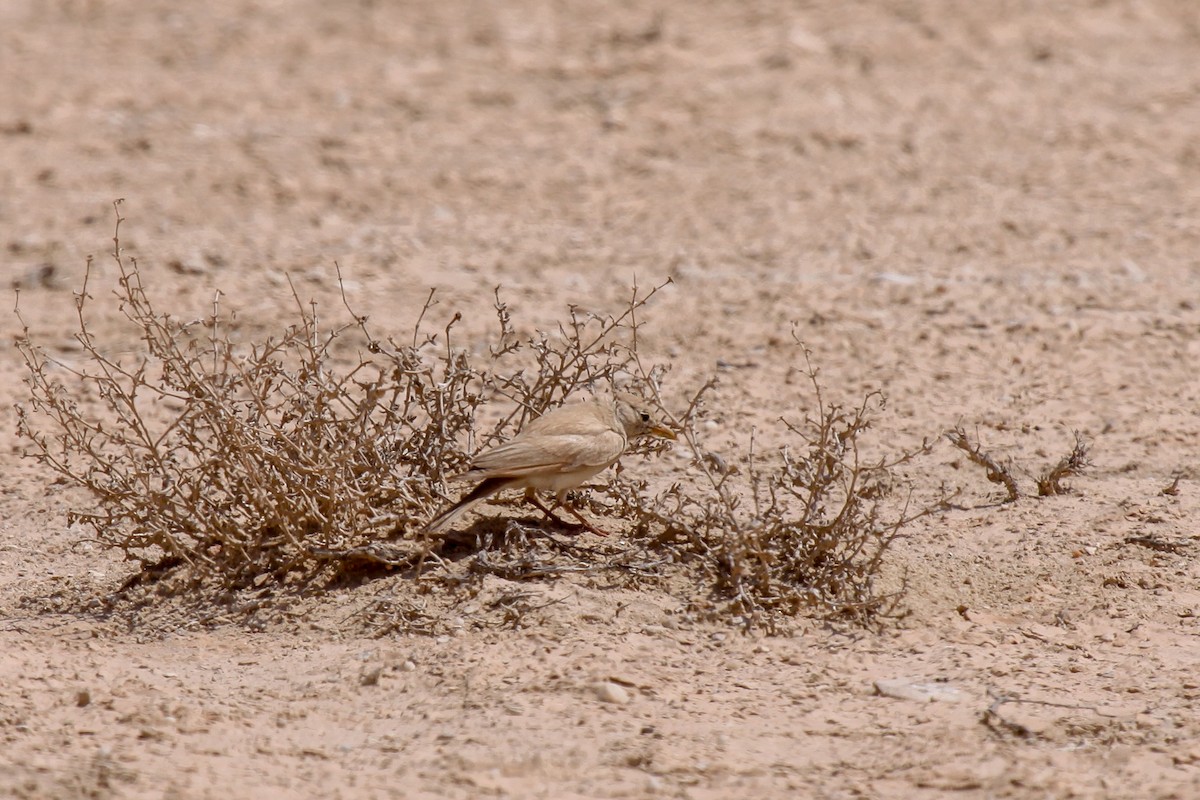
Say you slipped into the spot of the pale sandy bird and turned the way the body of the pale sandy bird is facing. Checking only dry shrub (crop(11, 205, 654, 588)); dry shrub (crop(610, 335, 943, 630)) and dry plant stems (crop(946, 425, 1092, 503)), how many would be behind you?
1

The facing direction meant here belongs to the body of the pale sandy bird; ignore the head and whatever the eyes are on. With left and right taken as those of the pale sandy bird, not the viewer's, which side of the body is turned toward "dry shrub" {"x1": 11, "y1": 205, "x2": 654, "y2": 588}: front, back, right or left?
back

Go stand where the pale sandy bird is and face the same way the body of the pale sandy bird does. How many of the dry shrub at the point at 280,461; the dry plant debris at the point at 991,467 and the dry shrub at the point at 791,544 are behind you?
1

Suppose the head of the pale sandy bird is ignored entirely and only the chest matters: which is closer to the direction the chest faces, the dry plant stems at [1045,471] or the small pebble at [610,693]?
the dry plant stems

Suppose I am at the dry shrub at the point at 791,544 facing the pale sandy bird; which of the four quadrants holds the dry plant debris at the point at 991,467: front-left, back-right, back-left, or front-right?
back-right

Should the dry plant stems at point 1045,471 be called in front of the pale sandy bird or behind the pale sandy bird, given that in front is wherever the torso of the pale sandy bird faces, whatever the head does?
in front

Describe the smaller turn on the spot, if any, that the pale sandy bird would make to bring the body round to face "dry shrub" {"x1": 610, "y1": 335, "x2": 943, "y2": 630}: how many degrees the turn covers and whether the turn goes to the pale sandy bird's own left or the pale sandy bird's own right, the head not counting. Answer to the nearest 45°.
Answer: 0° — it already faces it

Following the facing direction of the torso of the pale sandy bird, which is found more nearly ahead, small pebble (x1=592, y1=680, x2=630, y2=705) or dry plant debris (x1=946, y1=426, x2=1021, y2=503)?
the dry plant debris

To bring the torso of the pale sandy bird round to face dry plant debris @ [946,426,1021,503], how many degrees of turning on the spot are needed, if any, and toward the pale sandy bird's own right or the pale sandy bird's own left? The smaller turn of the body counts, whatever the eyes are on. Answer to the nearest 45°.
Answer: approximately 45° to the pale sandy bird's own left

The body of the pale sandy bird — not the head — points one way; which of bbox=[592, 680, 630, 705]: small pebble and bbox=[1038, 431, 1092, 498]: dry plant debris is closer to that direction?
the dry plant debris

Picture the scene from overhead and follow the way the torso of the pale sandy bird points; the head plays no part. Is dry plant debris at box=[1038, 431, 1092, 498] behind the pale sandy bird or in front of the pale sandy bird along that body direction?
in front

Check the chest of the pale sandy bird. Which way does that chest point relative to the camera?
to the viewer's right

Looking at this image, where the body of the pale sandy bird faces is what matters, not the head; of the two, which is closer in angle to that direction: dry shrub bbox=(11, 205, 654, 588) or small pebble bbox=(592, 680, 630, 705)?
the small pebble

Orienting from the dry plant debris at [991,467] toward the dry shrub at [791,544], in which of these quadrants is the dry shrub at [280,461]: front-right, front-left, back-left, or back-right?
front-right

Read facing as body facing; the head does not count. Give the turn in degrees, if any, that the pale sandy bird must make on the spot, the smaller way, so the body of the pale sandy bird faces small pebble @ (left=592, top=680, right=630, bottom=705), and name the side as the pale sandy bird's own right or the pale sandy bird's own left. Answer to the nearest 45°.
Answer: approximately 90° to the pale sandy bird's own right

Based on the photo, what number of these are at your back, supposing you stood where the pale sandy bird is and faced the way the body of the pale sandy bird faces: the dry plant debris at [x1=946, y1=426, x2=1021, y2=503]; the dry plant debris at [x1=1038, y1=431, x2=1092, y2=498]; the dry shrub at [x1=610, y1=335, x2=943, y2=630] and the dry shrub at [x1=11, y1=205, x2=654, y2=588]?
1
